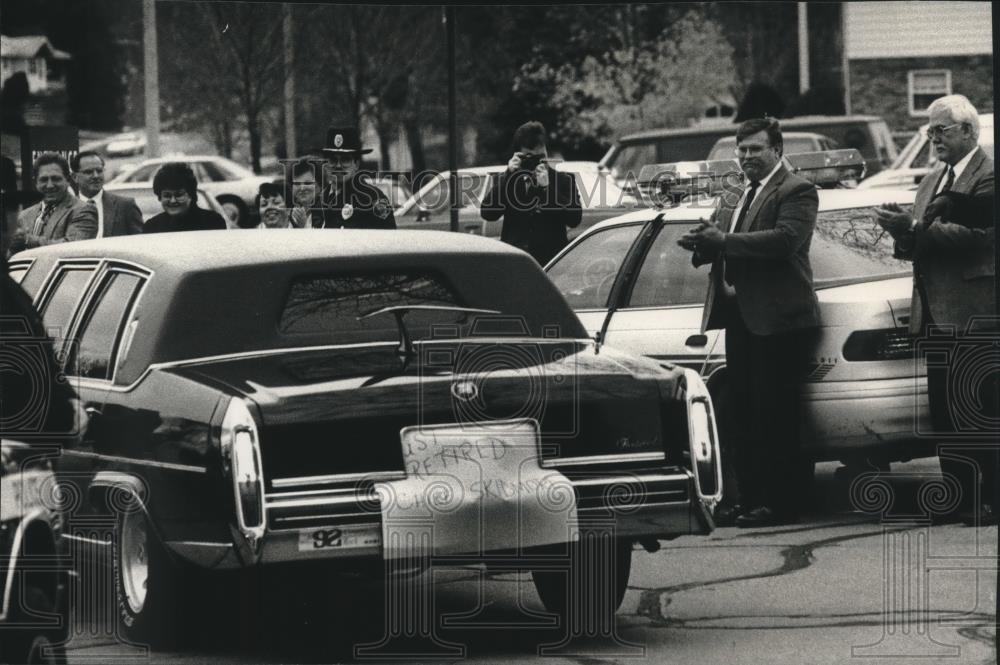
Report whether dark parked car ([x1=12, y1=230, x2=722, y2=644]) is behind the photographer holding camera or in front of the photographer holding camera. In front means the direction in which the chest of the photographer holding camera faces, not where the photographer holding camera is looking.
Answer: in front

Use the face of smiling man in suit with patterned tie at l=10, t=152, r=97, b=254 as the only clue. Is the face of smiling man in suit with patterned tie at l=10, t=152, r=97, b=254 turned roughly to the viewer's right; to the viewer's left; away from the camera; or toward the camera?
toward the camera

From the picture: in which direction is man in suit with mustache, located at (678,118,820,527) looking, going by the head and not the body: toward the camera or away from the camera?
toward the camera

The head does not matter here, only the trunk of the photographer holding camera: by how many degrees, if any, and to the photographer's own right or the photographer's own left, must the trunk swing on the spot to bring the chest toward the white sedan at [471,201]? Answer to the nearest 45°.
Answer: approximately 180°

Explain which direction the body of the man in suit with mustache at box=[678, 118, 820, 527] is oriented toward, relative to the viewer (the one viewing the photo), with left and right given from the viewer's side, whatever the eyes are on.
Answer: facing the viewer and to the left of the viewer

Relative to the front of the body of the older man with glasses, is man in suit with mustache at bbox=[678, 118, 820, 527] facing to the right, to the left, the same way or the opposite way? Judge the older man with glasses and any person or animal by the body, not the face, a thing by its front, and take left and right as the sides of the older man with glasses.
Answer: the same way

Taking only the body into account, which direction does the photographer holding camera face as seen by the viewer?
toward the camera

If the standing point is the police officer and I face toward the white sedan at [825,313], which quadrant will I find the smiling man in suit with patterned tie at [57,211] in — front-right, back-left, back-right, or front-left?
back-right

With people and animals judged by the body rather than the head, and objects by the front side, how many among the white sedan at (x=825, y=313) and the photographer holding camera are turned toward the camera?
1

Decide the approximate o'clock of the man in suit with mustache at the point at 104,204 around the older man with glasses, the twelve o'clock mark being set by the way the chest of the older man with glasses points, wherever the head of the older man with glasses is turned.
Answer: The man in suit with mustache is roughly at 1 o'clock from the older man with glasses.

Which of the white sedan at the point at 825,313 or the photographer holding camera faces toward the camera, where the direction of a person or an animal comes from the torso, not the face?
the photographer holding camera

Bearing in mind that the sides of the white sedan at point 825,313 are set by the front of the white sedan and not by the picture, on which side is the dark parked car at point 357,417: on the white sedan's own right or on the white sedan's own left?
on the white sedan's own left

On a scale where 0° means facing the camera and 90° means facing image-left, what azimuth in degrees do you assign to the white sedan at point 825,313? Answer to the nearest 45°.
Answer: approximately 135°
